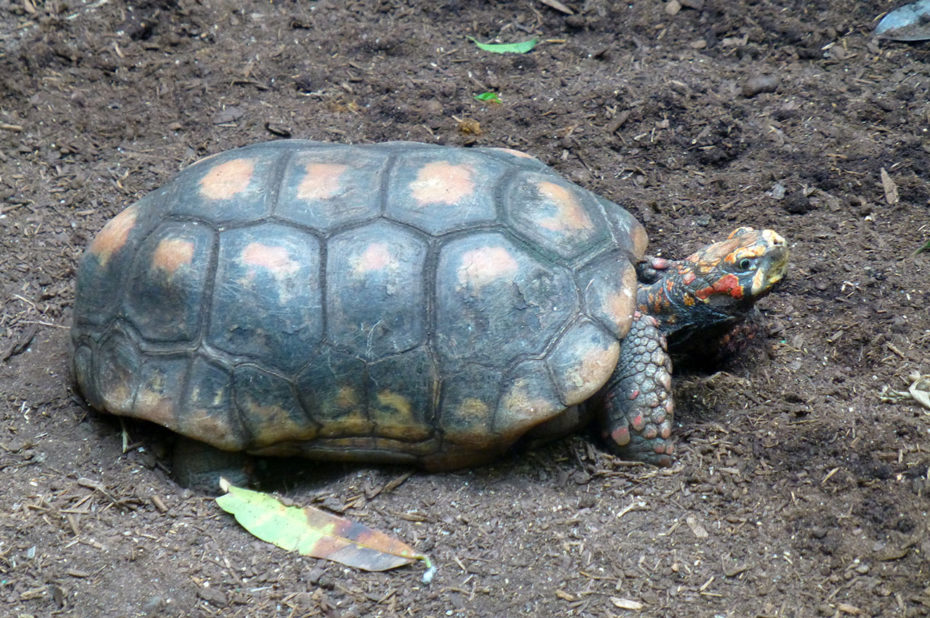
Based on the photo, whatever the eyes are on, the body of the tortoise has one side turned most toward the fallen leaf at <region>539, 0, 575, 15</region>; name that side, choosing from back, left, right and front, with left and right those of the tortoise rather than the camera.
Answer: left

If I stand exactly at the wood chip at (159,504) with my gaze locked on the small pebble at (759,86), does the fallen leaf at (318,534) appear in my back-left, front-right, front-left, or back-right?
front-right

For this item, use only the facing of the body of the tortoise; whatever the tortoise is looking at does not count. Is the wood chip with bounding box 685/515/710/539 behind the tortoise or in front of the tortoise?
in front

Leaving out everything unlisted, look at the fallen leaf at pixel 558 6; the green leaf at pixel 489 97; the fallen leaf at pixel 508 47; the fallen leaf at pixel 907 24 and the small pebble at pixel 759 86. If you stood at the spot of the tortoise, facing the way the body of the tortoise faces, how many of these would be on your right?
0

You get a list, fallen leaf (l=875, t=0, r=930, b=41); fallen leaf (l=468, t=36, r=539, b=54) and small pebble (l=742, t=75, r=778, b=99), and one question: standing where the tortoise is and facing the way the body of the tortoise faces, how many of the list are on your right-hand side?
0

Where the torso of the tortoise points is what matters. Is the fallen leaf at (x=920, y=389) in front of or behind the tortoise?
in front

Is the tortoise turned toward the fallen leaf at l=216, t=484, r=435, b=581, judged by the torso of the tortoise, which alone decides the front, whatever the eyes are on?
no

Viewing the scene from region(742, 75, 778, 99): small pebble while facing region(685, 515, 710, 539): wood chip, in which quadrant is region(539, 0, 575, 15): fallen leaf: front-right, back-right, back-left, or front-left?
back-right

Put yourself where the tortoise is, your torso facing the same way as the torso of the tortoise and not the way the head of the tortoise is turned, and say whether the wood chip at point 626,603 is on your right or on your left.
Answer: on your right

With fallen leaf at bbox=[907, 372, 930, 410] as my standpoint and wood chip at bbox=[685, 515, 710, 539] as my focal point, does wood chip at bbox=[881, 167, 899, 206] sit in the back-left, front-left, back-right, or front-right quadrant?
back-right

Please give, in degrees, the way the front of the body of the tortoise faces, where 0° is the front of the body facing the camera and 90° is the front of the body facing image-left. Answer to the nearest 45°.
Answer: approximately 270°

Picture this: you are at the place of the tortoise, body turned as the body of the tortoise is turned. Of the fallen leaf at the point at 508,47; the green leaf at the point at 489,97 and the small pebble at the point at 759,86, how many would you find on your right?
0

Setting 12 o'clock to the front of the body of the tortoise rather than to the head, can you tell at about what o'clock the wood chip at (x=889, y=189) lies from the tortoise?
The wood chip is roughly at 11 o'clock from the tortoise.

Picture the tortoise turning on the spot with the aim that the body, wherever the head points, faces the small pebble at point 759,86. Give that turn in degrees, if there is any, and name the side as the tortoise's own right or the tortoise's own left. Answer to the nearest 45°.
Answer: approximately 45° to the tortoise's own left

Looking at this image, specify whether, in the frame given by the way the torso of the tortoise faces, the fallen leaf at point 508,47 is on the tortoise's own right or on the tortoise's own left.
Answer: on the tortoise's own left

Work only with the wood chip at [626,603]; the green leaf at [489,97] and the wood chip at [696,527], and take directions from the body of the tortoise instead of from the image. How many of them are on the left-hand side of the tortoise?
1
